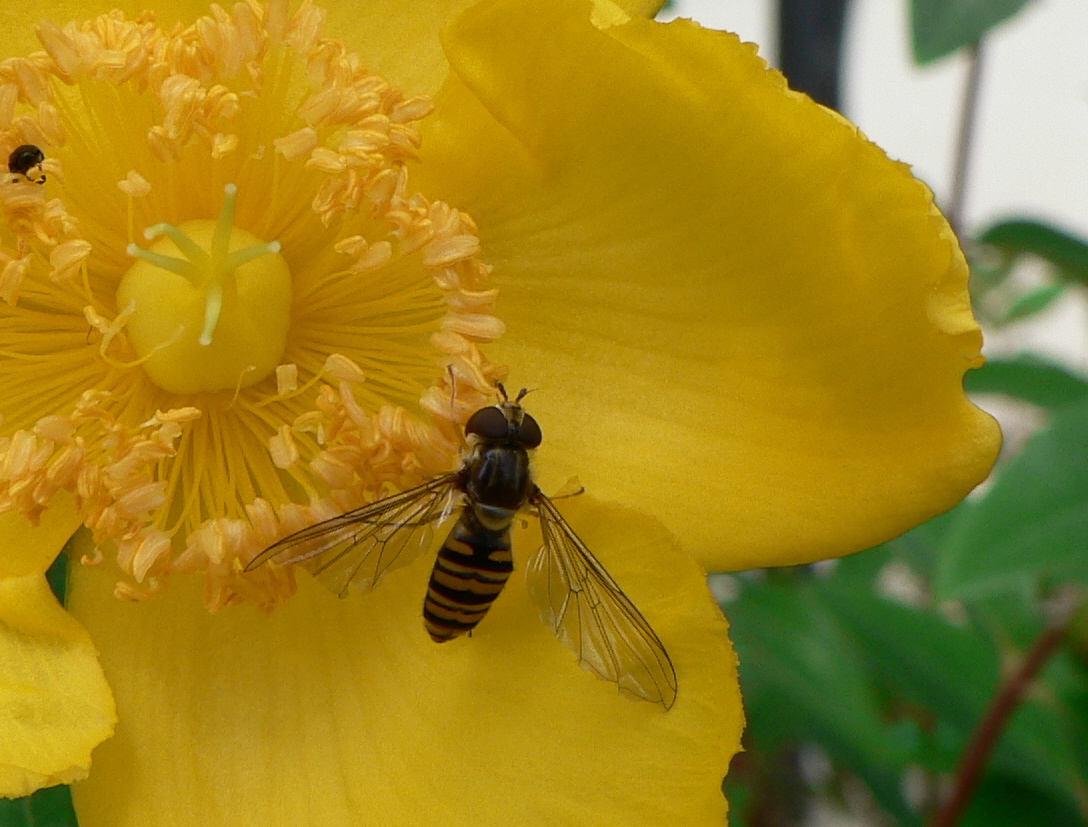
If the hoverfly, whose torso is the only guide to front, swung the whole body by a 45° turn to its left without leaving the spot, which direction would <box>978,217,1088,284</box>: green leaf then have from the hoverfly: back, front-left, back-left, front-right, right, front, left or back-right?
right

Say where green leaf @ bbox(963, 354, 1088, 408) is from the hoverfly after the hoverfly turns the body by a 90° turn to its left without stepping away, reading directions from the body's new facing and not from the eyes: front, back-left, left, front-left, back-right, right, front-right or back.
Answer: back-right

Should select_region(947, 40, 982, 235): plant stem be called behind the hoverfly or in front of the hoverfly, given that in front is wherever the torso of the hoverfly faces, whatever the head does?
in front

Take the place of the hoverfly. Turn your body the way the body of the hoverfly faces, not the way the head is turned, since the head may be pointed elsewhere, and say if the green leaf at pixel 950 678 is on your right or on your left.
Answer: on your right

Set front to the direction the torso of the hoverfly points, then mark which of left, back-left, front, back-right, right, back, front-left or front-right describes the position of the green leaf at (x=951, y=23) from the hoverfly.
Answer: front-right

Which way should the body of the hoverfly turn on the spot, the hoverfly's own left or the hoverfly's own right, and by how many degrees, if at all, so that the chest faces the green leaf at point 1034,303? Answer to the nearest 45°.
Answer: approximately 45° to the hoverfly's own right

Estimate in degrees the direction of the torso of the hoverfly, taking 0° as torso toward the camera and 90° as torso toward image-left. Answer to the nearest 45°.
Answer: approximately 180°
